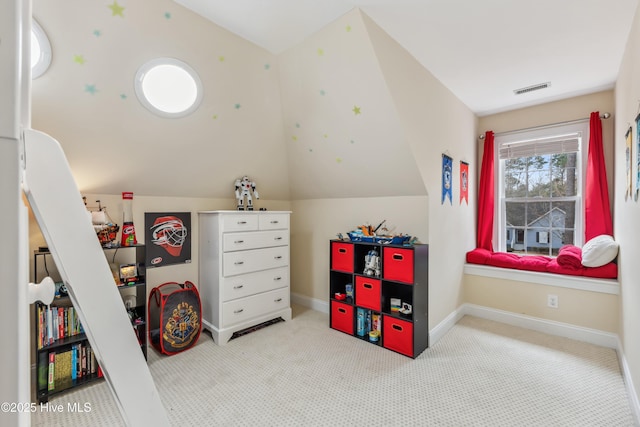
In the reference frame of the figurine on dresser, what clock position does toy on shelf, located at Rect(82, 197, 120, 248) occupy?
The toy on shelf is roughly at 2 o'clock from the figurine on dresser.

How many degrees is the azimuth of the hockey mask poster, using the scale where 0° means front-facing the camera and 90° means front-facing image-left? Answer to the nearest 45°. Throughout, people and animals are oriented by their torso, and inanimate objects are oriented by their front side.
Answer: approximately 0°

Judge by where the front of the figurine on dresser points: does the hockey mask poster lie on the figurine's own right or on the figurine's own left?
on the figurine's own right

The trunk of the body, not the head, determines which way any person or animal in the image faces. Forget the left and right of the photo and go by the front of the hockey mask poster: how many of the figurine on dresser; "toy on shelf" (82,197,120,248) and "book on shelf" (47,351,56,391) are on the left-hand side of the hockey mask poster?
1

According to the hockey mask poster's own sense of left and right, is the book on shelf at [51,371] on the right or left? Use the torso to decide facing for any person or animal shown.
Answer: on its right
